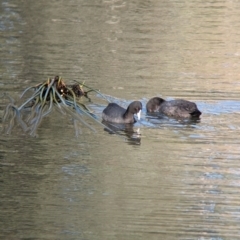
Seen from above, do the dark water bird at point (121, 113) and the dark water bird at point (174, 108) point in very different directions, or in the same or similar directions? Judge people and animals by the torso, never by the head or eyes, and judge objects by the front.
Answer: very different directions

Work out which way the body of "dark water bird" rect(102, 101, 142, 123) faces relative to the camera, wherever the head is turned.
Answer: to the viewer's right

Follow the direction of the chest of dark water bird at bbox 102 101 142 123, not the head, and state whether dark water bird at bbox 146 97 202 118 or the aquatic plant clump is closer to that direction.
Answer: the dark water bird

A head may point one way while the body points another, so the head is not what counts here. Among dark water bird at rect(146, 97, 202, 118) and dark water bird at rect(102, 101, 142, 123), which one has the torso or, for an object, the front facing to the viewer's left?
dark water bird at rect(146, 97, 202, 118)

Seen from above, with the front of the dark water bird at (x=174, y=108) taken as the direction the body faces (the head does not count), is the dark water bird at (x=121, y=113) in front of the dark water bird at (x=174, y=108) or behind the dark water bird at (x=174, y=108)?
in front

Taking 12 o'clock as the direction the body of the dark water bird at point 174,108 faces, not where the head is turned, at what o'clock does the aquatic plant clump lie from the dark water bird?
The aquatic plant clump is roughly at 12 o'clock from the dark water bird.

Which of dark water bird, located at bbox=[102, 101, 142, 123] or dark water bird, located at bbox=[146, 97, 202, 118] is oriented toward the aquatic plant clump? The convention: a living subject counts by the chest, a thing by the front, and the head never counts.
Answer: dark water bird, located at bbox=[146, 97, 202, 118]

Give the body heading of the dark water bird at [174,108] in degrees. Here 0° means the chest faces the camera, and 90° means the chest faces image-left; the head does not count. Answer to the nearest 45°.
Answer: approximately 90°
